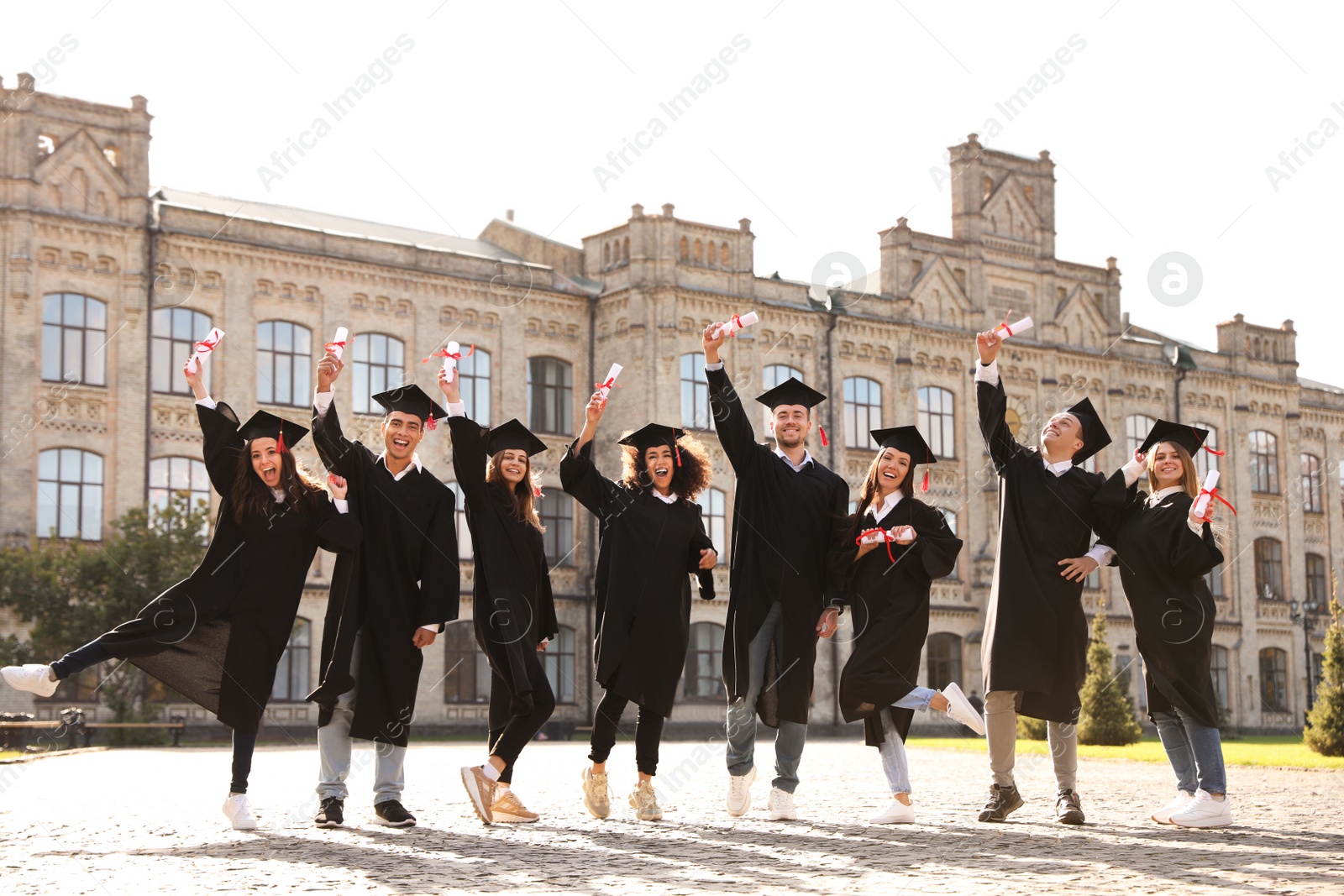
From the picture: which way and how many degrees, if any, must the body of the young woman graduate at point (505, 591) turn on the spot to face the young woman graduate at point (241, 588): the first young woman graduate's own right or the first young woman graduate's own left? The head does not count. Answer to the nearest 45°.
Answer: approximately 135° to the first young woman graduate's own right

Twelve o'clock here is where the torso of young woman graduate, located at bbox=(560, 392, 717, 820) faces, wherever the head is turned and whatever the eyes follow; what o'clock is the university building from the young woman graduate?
The university building is roughly at 6 o'clock from the young woman graduate.

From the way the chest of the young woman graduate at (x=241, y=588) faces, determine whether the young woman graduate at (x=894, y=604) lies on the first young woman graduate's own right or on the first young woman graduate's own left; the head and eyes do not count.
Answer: on the first young woman graduate's own left

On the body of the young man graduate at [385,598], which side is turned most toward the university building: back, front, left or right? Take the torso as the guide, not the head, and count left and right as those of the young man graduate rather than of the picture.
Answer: back

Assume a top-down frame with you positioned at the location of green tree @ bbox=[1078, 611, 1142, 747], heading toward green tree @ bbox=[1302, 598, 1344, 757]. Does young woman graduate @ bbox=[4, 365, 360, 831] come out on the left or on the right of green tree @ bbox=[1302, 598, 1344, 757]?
right

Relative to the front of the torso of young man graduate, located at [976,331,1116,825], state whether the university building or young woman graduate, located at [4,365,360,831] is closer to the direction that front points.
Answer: the young woman graduate

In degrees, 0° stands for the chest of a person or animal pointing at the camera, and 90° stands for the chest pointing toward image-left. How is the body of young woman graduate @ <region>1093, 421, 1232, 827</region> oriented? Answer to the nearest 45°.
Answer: approximately 45°
